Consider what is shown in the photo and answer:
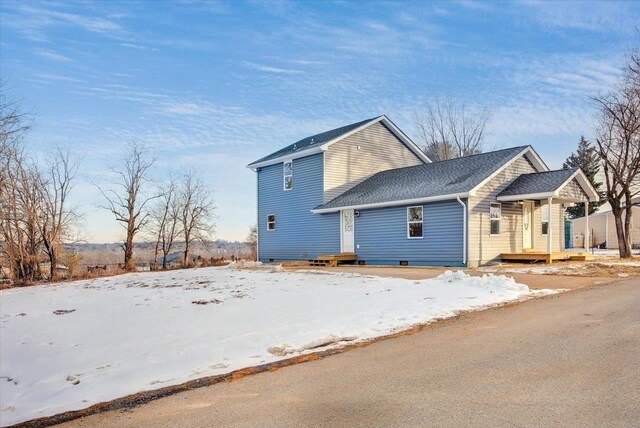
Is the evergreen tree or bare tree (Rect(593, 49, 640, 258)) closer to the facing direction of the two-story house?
the bare tree

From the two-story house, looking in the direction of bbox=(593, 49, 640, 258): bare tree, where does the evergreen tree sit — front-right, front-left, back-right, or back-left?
front-left

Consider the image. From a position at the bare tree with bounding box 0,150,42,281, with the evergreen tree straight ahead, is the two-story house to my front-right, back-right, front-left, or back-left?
front-right

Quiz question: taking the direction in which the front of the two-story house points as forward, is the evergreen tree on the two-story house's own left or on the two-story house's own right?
on the two-story house's own left

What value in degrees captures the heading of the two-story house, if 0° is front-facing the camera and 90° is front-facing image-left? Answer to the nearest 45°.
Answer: approximately 315°

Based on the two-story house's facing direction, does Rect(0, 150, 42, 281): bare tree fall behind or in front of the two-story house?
behind

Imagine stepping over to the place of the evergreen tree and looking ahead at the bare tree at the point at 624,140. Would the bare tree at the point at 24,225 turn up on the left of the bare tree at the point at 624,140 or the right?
right
